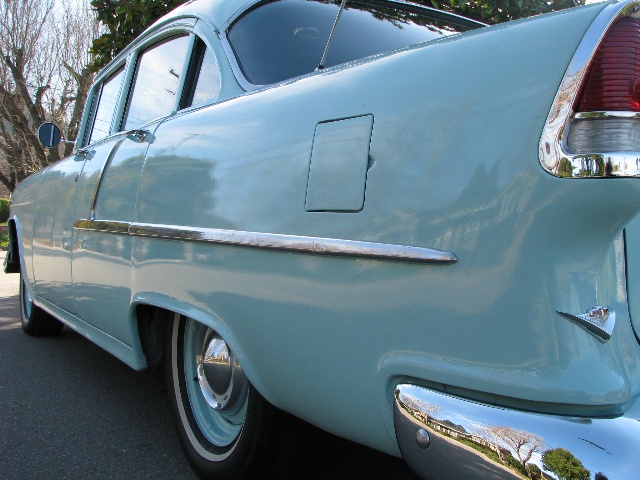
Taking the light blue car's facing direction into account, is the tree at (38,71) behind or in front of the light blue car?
in front

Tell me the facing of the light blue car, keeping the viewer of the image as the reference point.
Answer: facing away from the viewer and to the left of the viewer

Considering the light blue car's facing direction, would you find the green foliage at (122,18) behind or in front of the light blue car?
in front

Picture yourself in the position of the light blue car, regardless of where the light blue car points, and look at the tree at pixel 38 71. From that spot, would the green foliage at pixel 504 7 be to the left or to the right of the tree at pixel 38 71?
right

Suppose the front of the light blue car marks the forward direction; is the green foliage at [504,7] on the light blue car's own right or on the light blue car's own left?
on the light blue car's own right

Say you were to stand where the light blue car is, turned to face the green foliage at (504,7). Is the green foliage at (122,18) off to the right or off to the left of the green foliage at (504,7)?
left

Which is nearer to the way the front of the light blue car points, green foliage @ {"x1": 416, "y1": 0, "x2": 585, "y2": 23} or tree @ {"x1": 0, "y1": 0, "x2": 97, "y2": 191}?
the tree
